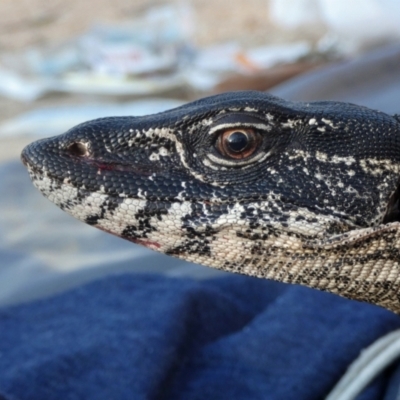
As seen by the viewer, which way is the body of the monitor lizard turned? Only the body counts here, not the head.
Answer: to the viewer's left
